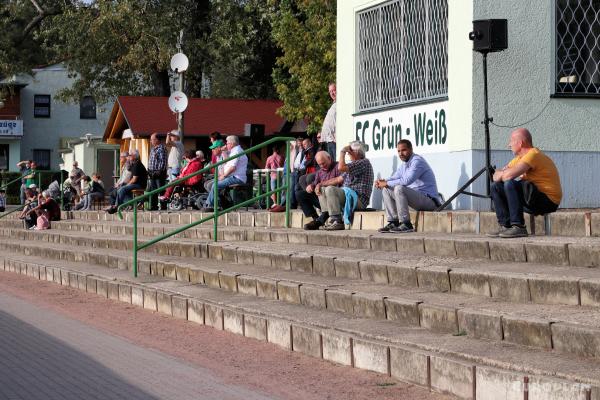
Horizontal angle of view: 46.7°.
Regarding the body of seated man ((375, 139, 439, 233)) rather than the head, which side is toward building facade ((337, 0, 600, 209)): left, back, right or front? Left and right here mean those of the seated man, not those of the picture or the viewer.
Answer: back

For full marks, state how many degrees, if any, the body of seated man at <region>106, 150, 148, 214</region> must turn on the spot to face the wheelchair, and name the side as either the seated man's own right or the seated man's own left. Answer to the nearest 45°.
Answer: approximately 135° to the seated man's own left

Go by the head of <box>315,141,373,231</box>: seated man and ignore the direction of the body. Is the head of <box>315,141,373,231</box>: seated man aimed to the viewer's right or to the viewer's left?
to the viewer's left

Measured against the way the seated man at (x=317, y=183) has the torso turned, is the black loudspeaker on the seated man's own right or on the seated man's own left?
on the seated man's own left

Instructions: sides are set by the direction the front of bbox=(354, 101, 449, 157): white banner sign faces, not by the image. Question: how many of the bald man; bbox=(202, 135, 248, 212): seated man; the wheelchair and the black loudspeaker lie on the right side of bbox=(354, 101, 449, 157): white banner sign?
2

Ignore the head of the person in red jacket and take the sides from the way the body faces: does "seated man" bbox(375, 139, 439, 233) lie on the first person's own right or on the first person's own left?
on the first person's own left

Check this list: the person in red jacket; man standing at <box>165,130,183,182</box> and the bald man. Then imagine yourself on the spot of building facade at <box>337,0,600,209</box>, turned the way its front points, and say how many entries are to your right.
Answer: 2

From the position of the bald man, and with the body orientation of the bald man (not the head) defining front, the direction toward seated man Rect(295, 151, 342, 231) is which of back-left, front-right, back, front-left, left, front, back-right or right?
front-right

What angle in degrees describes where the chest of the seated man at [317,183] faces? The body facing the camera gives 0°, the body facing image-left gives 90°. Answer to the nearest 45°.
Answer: approximately 45°

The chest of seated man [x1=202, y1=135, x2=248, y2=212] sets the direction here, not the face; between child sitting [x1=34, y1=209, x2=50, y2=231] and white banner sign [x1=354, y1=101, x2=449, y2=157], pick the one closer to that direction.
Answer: the child sitting

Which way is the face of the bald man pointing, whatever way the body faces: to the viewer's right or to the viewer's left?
to the viewer's left
